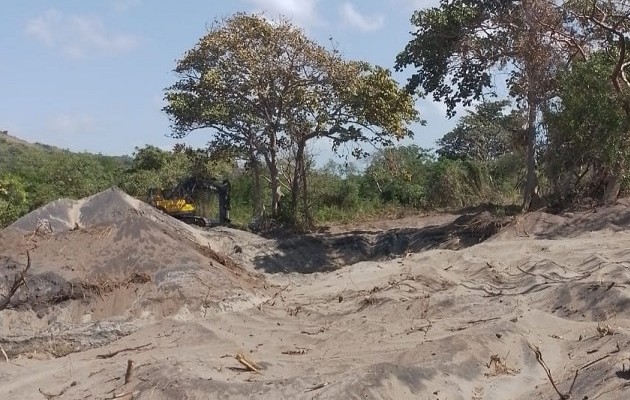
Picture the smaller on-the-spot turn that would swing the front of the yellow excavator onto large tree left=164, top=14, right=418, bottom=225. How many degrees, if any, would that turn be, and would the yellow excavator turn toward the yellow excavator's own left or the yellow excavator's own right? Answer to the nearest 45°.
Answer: approximately 45° to the yellow excavator's own right

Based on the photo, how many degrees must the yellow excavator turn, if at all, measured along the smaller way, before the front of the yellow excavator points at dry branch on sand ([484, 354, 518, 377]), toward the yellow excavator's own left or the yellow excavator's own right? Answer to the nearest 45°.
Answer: approximately 90° to the yellow excavator's own right

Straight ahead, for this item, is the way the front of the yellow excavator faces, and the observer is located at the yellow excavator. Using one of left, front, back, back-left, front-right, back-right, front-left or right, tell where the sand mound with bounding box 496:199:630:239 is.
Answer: front-right

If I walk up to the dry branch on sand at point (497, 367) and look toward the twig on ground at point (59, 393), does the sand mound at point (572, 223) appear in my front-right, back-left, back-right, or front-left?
back-right

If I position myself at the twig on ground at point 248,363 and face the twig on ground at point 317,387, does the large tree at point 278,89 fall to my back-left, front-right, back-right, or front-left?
back-left

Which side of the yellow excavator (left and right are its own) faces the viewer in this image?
right

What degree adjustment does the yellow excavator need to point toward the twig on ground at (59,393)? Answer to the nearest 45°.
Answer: approximately 90° to its right

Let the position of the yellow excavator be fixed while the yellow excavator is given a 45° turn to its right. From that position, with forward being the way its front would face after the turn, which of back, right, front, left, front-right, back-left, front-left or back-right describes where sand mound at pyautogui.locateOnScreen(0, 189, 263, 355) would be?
front-right

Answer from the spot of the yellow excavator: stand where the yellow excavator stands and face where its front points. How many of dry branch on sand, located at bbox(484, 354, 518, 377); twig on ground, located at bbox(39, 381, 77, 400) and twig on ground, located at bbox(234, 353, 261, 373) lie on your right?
3

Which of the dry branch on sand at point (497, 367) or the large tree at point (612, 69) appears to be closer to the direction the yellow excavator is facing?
the large tree
